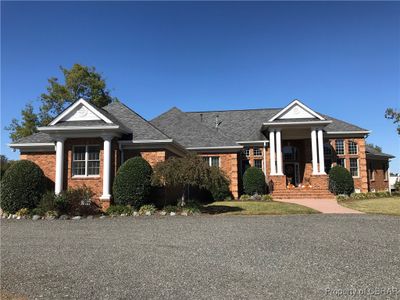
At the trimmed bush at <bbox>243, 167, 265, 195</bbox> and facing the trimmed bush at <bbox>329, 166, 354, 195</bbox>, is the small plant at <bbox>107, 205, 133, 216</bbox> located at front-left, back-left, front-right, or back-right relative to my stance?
back-right

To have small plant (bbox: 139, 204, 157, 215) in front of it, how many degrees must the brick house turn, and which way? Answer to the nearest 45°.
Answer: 0° — it already faces it

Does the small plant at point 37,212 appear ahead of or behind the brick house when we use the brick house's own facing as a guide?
ahead

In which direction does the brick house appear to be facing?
toward the camera

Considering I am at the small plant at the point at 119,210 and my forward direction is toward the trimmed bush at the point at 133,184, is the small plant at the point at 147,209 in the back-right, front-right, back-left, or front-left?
front-right

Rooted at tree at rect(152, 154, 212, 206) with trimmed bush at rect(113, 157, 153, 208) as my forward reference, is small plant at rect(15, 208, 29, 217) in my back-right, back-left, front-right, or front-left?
front-left

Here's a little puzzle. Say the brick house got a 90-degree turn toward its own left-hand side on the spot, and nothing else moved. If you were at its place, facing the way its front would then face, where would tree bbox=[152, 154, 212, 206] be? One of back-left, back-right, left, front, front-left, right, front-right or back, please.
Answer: right

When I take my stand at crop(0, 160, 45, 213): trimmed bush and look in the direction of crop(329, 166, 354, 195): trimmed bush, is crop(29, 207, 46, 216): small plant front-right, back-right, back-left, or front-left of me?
front-right

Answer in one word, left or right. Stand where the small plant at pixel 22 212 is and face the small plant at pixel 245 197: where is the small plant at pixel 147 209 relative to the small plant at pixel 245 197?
right

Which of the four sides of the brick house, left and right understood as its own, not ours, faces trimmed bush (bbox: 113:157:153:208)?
front
